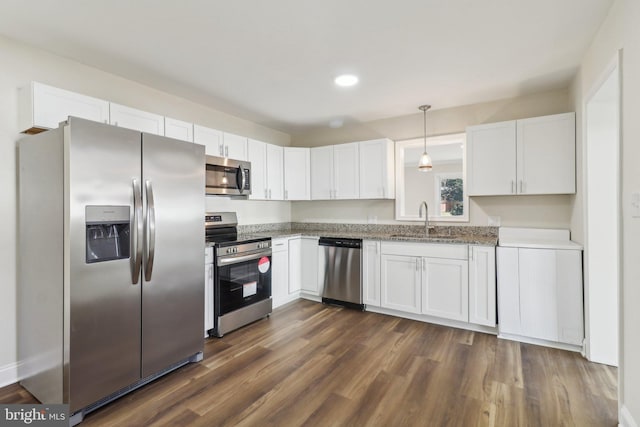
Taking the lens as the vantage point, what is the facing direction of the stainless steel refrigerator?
facing the viewer and to the right of the viewer

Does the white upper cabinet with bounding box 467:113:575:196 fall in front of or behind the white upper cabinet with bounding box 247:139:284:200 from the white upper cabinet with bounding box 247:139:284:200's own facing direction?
in front

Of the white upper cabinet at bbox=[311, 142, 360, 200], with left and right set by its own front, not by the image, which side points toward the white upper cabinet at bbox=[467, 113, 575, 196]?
left

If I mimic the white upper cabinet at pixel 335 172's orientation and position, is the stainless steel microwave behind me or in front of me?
in front

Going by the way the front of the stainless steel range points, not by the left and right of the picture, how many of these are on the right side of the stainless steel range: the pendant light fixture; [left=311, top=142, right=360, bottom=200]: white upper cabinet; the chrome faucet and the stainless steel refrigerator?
1

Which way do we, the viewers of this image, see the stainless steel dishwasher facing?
facing the viewer and to the left of the viewer

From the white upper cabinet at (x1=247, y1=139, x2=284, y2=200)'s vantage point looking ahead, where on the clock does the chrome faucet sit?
The chrome faucet is roughly at 11 o'clock from the white upper cabinet.

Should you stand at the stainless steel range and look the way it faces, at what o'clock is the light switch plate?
The light switch plate is roughly at 12 o'clock from the stainless steel range.

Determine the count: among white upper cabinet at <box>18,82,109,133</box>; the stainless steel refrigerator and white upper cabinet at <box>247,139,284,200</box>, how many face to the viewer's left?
0

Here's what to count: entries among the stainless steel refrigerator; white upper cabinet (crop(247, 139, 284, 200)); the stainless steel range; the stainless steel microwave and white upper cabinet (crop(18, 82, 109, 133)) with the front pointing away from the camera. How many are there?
0

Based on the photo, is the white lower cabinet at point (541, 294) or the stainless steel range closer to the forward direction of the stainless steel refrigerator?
the white lower cabinet

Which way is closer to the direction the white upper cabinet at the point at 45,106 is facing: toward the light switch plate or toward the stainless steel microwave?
the light switch plate

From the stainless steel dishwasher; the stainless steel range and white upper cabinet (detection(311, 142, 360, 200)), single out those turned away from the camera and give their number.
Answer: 0

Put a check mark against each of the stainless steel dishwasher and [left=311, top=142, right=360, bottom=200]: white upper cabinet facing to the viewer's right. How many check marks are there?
0

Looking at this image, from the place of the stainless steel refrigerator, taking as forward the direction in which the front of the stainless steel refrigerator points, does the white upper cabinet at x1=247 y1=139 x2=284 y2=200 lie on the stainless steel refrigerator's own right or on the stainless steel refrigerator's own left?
on the stainless steel refrigerator's own left

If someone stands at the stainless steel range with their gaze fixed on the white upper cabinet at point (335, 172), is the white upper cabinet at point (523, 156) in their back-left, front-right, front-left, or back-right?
front-right
